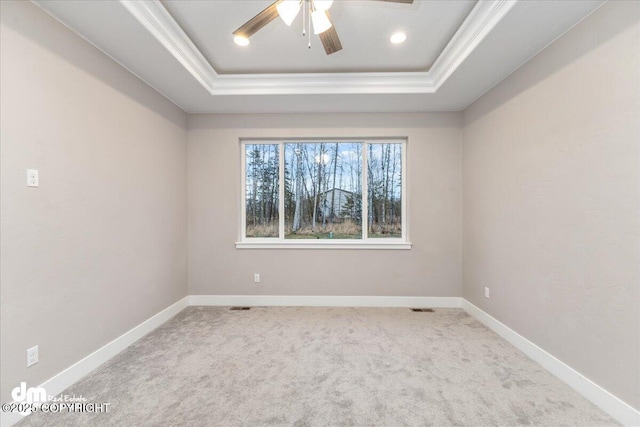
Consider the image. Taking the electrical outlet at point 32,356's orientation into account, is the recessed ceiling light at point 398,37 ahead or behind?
ahead

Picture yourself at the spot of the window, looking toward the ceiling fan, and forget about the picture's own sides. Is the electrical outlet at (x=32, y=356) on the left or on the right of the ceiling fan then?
right

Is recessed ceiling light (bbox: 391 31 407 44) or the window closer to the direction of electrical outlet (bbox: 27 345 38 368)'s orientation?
the recessed ceiling light

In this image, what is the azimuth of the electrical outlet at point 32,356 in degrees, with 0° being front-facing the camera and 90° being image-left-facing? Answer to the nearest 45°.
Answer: approximately 315°

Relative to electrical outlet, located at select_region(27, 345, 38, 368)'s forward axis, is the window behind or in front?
in front
